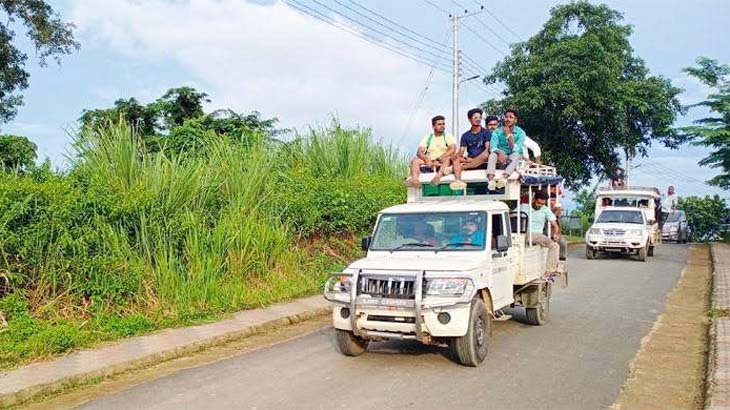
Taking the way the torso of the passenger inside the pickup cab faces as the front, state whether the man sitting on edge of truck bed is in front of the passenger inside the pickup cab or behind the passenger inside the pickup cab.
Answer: behind

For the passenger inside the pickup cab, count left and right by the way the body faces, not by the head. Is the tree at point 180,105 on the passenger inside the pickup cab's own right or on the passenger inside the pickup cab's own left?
on the passenger inside the pickup cab's own right

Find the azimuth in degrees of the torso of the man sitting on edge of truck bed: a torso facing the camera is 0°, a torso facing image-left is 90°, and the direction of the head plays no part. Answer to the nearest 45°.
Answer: approximately 315°

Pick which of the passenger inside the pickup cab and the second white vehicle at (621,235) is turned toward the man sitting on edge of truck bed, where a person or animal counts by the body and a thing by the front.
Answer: the second white vehicle

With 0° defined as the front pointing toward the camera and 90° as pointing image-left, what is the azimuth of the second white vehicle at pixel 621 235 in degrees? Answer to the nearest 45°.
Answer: approximately 0°

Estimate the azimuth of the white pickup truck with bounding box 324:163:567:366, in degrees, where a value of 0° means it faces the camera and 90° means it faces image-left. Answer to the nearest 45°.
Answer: approximately 45°

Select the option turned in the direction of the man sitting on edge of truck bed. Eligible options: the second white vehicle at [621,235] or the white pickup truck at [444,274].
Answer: the second white vehicle
